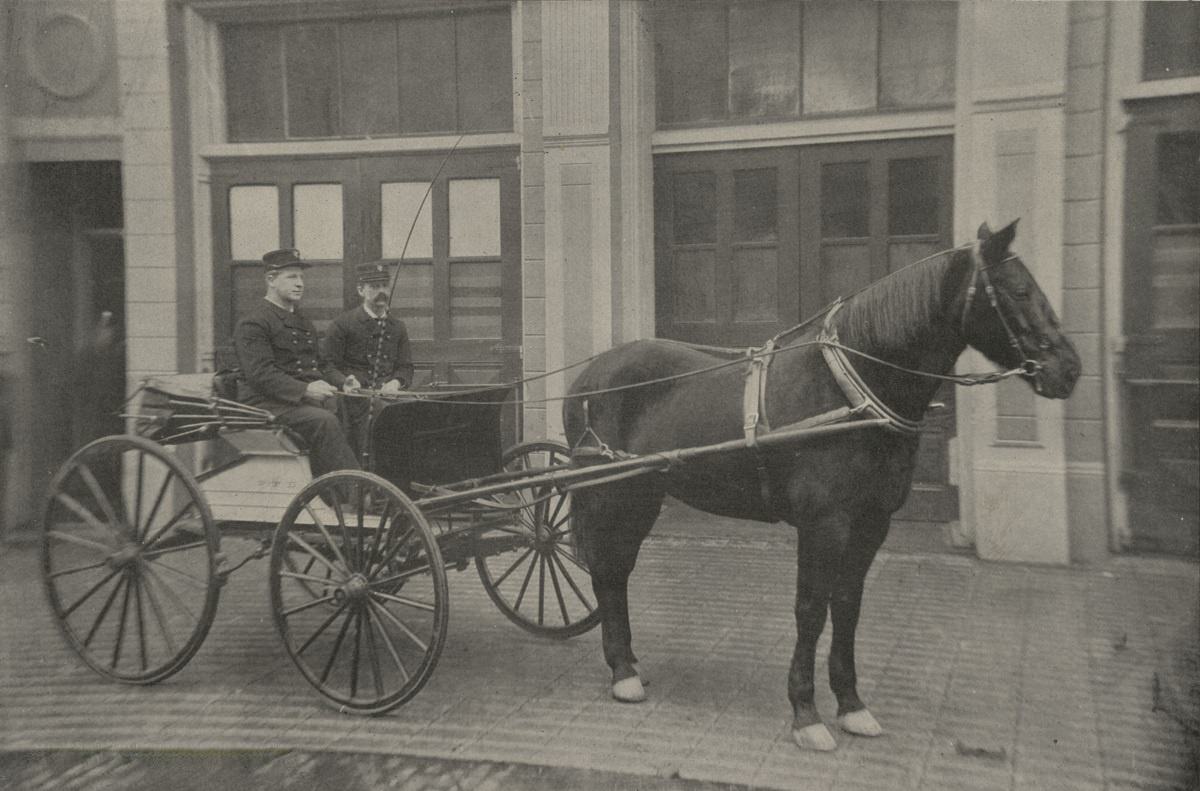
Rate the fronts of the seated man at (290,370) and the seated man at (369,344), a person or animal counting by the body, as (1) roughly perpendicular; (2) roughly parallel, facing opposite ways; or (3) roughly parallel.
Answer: roughly parallel

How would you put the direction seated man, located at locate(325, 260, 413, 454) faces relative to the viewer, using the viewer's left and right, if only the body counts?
facing the viewer and to the right of the viewer

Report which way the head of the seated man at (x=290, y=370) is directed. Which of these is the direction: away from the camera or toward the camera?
toward the camera

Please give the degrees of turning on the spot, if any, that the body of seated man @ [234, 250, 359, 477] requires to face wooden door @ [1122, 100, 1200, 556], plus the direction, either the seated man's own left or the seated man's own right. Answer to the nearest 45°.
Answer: approximately 45° to the seated man's own left

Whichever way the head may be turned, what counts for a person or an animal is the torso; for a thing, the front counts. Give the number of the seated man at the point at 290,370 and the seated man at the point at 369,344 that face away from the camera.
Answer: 0

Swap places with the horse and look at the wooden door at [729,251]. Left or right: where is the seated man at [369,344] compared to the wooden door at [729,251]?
left
